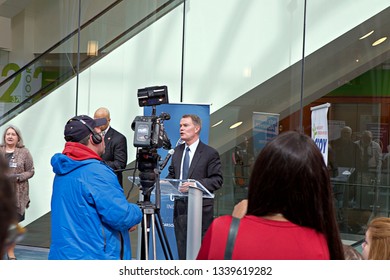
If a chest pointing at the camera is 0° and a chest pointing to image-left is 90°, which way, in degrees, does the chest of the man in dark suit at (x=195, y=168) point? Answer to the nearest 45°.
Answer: approximately 45°

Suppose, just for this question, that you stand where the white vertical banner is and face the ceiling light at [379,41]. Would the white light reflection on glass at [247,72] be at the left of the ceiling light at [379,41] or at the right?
left

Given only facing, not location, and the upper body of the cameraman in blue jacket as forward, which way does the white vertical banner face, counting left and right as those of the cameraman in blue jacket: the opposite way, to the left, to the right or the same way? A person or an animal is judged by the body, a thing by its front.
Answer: the opposite way

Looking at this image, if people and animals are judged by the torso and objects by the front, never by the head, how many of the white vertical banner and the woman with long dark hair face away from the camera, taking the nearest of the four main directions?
1

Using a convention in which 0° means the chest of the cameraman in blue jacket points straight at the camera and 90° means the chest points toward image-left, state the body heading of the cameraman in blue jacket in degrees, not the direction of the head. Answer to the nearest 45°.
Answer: approximately 225°

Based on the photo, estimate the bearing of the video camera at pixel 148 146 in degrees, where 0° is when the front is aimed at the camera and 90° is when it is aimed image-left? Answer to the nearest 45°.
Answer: approximately 225°

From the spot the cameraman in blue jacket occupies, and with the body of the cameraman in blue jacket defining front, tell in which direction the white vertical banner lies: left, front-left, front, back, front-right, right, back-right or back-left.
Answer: front

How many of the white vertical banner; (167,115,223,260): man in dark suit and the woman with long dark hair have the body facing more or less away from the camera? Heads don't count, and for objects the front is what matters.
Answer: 1

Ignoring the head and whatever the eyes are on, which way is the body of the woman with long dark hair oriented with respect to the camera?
away from the camera

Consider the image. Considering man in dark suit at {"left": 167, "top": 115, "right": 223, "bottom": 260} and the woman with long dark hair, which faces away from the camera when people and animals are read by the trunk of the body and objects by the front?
the woman with long dark hair

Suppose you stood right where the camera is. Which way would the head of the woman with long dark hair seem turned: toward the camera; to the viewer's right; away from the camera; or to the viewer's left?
away from the camera

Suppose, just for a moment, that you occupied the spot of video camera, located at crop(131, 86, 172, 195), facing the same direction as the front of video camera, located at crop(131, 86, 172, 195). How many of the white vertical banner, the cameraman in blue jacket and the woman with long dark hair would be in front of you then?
1

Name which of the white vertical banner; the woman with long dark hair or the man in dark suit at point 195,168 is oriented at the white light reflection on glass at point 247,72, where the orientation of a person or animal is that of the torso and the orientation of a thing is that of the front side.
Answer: the woman with long dark hair

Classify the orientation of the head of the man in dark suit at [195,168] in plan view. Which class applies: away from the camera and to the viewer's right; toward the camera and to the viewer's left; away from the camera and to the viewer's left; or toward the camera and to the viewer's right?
toward the camera and to the viewer's left

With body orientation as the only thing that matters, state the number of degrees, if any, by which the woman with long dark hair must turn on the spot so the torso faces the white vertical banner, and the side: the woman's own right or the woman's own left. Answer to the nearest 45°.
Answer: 0° — they already face it

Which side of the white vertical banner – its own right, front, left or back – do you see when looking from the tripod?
front

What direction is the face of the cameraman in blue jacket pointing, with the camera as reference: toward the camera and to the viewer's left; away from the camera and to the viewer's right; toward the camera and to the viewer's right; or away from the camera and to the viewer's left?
away from the camera and to the viewer's right

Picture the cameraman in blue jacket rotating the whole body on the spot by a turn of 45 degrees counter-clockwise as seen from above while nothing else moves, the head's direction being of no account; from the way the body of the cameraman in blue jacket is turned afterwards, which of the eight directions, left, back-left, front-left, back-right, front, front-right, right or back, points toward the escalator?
front
